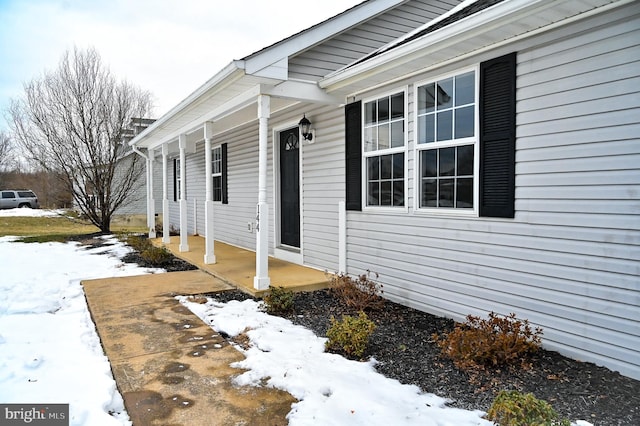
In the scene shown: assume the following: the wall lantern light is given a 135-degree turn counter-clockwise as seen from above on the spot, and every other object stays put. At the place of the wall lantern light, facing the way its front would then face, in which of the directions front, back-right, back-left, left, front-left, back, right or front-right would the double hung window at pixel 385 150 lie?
front-right

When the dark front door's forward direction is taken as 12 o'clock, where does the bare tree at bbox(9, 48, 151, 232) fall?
The bare tree is roughly at 3 o'clock from the dark front door.

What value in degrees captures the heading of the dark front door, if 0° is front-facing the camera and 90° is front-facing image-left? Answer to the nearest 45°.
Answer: approximately 45°

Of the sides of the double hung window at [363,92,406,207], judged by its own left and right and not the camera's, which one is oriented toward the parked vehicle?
right

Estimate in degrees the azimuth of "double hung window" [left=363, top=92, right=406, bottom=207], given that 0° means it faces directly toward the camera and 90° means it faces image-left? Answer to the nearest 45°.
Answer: approximately 45°

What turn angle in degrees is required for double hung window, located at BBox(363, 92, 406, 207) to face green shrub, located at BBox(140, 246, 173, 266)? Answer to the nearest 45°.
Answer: approximately 90° to its right

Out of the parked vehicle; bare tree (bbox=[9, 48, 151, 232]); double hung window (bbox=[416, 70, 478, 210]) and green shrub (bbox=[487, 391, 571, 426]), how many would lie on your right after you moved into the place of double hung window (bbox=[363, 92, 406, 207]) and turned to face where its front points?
2

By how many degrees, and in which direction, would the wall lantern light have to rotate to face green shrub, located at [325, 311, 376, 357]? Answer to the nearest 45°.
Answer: approximately 45° to its left
